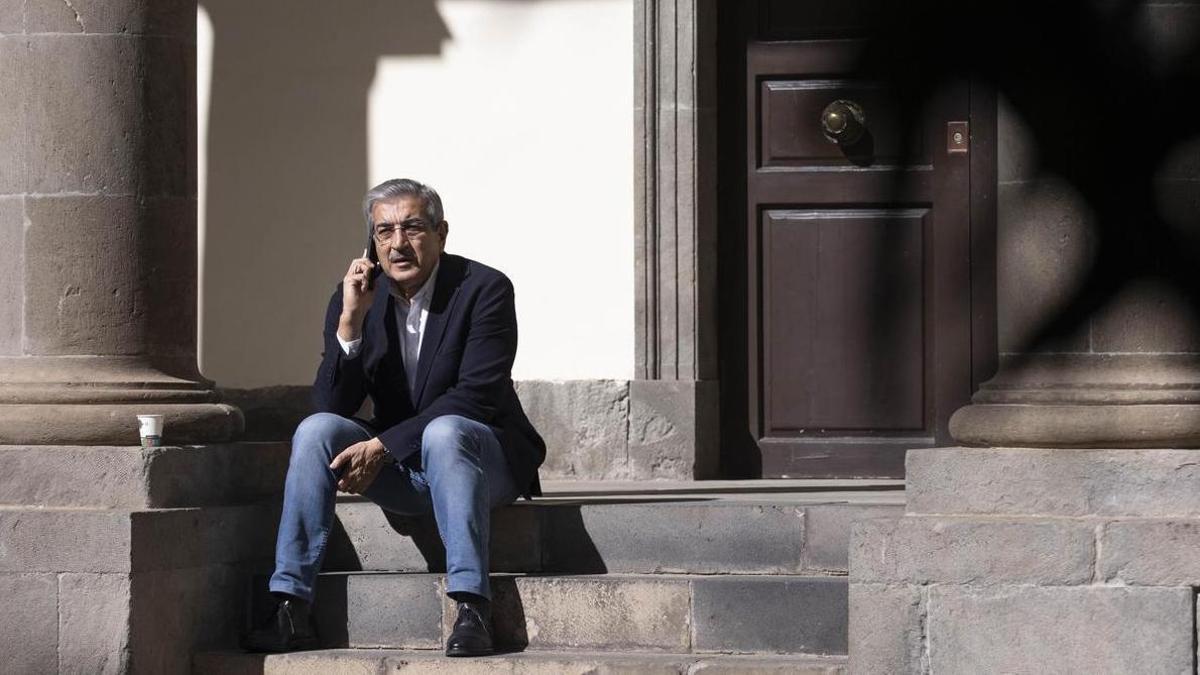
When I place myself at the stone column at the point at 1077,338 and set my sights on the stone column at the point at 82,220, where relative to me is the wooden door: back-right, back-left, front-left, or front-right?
front-right

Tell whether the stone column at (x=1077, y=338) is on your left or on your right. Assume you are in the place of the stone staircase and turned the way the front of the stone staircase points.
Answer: on your left

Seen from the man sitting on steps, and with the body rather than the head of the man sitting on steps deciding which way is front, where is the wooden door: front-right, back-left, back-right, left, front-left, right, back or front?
back

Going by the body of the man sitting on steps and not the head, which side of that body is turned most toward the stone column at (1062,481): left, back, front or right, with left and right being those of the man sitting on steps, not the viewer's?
left

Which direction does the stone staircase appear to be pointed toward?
toward the camera

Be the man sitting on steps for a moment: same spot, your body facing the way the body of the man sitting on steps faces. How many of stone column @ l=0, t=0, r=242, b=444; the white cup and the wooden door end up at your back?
1

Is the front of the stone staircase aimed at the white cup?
no

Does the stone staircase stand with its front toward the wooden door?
no

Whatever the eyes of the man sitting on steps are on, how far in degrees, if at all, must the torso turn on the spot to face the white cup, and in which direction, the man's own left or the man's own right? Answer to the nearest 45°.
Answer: approximately 45° to the man's own right

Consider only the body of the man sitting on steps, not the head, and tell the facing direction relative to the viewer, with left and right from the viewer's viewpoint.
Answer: facing the viewer and to the left of the viewer
